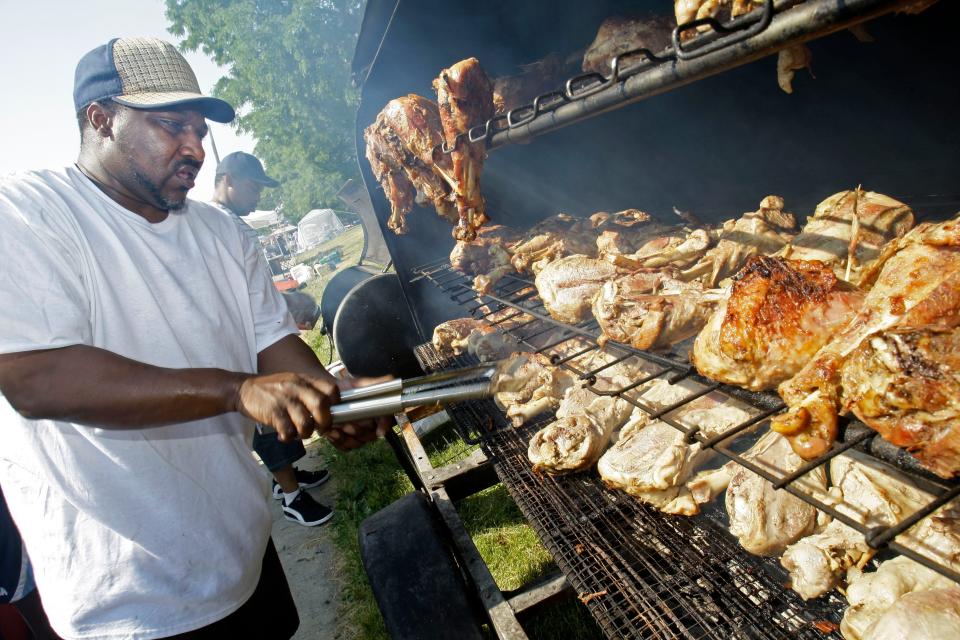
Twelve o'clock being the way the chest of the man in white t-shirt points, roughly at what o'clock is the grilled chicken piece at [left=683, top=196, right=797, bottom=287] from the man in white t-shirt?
The grilled chicken piece is roughly at 11 o'clock from the man in white t-shirt.

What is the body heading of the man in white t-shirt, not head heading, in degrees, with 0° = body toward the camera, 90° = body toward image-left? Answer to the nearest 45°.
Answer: approximately 315°

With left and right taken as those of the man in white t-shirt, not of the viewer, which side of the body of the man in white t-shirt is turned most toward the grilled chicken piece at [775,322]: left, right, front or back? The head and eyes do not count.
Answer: front

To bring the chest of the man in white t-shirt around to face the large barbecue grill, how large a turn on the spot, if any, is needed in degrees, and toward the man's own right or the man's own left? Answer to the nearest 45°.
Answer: approximately 45° to the man's own left

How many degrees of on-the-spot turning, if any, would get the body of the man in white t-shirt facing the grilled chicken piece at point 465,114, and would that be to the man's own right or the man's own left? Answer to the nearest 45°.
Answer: approximately 45° to the man's own left

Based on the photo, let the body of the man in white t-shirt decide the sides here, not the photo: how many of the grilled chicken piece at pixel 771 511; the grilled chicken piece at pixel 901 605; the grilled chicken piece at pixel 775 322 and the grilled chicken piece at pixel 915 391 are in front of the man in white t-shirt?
4

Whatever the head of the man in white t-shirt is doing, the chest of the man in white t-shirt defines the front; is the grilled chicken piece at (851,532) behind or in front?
in front

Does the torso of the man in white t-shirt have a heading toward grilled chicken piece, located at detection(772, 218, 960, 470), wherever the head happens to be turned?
yes

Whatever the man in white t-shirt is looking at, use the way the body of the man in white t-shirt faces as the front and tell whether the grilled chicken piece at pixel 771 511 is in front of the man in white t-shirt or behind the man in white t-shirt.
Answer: in front
